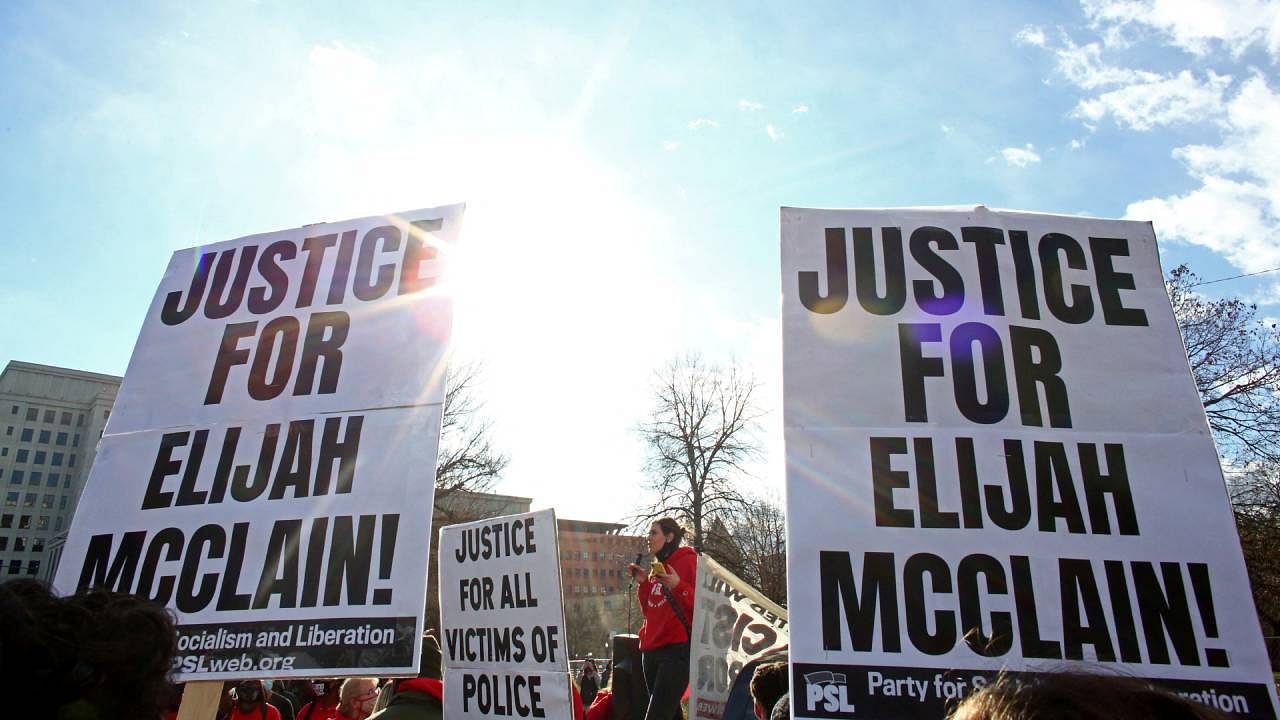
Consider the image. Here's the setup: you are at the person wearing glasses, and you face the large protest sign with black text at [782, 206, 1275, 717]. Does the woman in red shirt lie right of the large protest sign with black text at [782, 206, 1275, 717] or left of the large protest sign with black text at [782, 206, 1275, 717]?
left

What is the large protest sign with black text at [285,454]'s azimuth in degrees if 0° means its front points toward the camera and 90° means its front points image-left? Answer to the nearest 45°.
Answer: approximately 0°

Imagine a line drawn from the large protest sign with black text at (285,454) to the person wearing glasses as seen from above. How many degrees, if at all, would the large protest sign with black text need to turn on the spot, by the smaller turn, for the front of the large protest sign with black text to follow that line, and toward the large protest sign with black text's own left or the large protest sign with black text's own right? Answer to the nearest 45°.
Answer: approximately 180°

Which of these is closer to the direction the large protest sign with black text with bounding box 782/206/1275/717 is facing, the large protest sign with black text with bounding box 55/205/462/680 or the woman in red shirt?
the large protest sign with black text

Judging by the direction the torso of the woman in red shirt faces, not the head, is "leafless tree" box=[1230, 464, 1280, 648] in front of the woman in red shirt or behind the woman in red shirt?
behind

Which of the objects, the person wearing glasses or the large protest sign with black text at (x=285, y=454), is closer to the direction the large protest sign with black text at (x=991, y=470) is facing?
the large protest sign with black text

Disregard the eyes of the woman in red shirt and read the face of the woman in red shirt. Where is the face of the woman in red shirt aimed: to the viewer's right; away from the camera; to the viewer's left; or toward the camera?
to the viewer's left

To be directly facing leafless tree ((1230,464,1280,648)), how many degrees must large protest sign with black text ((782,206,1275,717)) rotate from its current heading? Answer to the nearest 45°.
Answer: approximately 180°

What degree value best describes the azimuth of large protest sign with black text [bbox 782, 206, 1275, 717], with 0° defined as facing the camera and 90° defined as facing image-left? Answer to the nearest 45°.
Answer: approximately 0°

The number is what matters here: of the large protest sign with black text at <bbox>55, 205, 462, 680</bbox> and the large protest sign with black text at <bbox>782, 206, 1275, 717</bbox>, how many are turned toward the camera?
2

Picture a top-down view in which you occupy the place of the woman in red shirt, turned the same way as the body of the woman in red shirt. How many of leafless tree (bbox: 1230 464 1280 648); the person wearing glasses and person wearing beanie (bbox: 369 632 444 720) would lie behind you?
1
